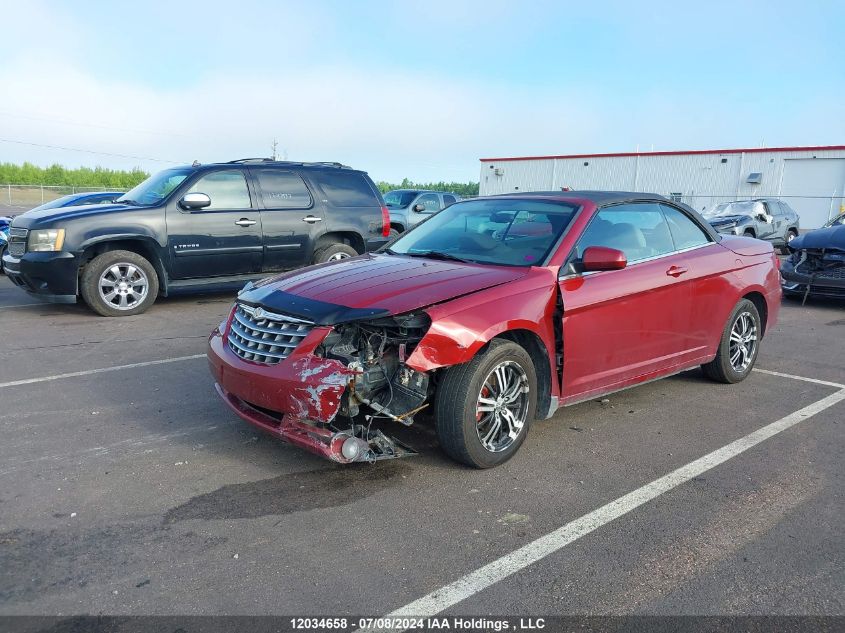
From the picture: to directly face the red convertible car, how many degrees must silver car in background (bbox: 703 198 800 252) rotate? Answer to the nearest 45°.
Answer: approximately 45° to its left

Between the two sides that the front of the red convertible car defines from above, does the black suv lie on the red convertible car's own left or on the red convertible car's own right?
on the red convertible car's own right

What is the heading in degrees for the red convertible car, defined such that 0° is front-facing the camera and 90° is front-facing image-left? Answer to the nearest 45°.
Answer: approximately 45°

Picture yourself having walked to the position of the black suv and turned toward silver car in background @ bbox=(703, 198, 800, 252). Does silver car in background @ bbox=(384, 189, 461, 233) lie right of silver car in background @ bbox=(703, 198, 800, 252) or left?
left

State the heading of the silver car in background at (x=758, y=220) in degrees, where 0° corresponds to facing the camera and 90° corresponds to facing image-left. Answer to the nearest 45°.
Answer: approximately 45°

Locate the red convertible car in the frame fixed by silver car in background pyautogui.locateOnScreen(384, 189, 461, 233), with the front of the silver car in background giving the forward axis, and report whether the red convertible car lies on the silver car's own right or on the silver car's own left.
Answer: on the silver car's own left

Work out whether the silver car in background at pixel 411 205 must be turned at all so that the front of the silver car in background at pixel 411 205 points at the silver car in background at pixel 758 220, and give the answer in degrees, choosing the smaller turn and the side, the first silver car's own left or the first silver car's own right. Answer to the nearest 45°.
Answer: approximately 135° to the first silver car's own left

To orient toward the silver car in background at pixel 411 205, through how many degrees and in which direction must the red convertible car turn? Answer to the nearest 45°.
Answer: approximately 135° to its right

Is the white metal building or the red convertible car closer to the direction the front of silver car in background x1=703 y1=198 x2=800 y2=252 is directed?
the red convertible car
